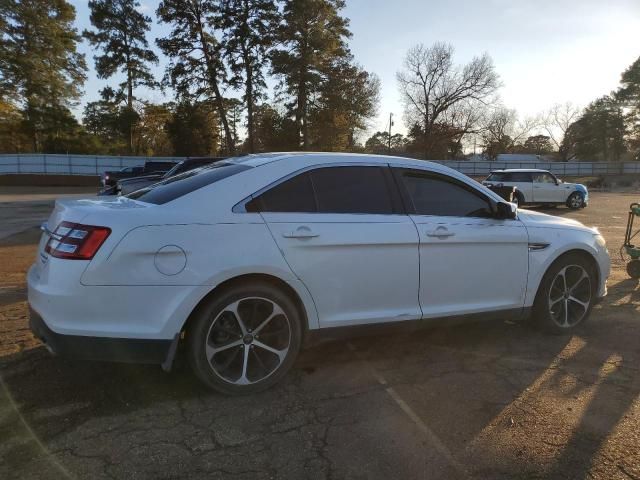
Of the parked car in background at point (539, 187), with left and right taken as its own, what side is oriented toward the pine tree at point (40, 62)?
back

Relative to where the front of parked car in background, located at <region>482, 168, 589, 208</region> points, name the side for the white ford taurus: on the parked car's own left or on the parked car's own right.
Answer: on the parked car's own right

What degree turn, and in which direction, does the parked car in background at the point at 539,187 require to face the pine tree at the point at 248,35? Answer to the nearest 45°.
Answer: approximately 135° to its left

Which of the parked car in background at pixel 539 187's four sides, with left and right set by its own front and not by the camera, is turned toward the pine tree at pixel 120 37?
back

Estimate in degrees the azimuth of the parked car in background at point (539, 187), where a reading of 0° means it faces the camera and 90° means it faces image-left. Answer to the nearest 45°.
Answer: approximately 270°

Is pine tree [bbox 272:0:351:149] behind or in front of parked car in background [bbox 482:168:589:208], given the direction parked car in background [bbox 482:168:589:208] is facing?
behind

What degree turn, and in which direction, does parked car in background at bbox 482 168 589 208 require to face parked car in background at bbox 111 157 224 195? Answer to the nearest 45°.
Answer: approximately 135° to its right
